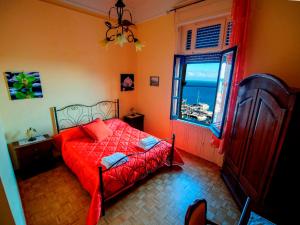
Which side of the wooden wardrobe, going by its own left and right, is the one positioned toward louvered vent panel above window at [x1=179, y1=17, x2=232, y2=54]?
right

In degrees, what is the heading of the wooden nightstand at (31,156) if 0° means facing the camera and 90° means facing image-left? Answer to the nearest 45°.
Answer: approximately 315°

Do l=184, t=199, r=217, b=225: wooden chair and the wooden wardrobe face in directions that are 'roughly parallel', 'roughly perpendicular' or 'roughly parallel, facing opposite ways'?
roughly perpendicular

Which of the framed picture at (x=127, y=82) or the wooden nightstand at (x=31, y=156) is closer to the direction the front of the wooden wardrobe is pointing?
the wooden nightstand

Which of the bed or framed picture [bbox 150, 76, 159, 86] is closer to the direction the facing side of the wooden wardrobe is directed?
the bed
